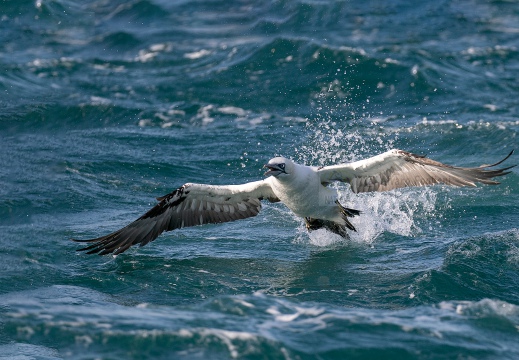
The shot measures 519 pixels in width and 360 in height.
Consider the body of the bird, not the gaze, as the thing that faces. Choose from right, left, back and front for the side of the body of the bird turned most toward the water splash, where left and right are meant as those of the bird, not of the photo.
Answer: back

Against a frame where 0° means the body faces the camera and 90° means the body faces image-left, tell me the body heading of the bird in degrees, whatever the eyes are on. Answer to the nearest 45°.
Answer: approximately 45°
